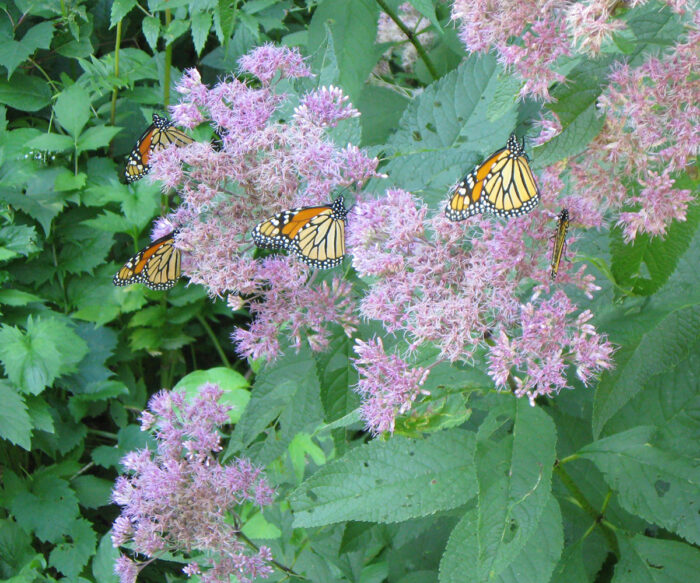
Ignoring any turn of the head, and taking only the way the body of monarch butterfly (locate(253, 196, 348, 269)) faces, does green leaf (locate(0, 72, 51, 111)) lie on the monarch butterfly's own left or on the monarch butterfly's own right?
on the monarch butterfly's own left

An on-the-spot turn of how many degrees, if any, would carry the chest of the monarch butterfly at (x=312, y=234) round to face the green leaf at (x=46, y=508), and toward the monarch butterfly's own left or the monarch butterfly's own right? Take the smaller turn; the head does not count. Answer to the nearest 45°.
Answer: approximately 135° to the monarch butterfly's own left

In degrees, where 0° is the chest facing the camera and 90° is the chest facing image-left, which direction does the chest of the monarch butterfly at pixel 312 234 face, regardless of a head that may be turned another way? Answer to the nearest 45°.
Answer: approximately 270°

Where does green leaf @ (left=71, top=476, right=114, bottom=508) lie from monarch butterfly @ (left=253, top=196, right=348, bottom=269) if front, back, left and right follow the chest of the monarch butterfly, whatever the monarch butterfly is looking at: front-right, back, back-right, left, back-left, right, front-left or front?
back-left

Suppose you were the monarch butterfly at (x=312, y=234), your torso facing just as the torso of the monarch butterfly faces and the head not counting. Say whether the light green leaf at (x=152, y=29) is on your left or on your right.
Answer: on your left

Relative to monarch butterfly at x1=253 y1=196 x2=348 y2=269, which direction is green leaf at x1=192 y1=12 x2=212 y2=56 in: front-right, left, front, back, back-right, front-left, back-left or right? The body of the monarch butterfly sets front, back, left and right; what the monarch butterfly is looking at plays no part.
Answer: left
